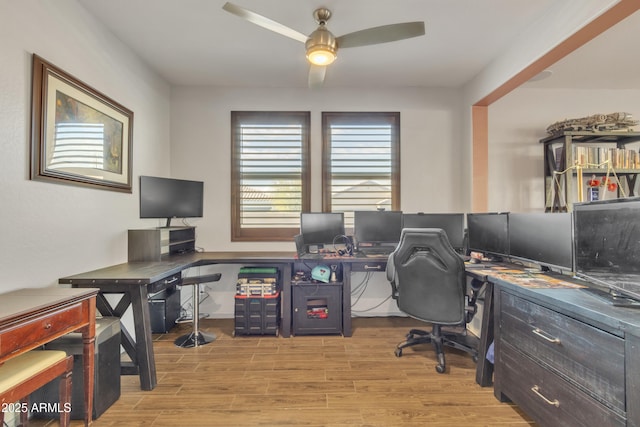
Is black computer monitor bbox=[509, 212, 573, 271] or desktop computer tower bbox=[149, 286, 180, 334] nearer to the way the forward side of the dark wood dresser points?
the desktop computer tower

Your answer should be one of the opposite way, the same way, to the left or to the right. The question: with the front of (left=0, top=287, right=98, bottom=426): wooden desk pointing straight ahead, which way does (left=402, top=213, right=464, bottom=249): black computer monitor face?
to the right

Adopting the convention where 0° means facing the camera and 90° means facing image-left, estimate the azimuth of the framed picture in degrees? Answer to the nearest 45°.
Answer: approximately 315°

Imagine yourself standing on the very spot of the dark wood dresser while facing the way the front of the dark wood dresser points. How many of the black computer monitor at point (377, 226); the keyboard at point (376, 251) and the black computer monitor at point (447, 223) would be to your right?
3

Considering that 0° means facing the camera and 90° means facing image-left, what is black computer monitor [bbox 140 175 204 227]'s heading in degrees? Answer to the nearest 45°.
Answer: approximately 315°

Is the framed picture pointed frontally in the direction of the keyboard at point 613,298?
yes

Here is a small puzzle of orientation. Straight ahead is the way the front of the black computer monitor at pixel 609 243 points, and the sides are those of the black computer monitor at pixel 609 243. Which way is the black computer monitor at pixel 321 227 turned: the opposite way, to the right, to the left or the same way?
to the left

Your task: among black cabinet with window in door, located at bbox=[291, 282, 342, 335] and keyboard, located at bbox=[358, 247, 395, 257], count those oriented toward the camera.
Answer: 2

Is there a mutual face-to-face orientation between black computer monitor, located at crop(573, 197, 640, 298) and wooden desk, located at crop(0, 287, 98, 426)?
yes

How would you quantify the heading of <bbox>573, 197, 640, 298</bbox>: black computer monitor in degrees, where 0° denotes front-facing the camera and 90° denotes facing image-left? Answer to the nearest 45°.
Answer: approximately 45°

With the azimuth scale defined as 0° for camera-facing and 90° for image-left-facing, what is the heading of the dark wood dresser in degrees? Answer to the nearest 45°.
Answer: approximately 45°
